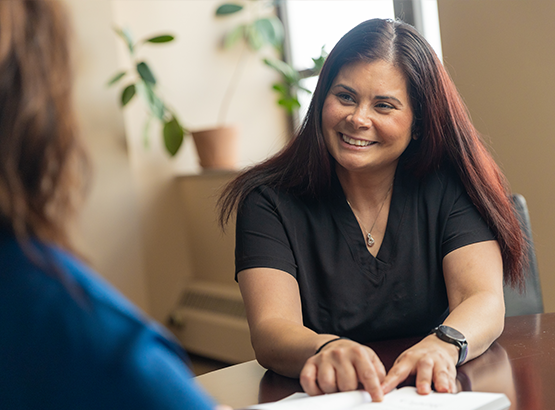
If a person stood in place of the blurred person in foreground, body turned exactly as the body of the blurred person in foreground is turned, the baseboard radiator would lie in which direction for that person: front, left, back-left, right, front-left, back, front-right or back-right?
front-left

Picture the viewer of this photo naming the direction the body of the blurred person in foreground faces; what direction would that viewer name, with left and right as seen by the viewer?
facing away from the viewer and to the right of the viewer

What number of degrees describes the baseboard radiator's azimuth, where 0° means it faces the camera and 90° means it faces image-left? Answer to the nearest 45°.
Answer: approximately 45°

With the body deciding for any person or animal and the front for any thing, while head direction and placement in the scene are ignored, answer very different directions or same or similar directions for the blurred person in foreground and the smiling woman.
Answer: very different directions

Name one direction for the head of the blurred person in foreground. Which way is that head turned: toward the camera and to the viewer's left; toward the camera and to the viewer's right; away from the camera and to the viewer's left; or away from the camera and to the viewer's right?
away from the camera and to the viewer's right

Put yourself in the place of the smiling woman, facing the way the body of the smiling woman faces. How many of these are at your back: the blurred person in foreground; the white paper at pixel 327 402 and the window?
1

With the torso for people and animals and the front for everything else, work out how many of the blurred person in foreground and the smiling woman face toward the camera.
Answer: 1

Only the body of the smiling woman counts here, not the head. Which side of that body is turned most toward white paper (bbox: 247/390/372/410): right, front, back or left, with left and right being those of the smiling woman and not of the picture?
front

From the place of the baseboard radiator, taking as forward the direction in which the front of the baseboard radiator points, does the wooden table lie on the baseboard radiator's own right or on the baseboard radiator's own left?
on the baseboard radiator's own left

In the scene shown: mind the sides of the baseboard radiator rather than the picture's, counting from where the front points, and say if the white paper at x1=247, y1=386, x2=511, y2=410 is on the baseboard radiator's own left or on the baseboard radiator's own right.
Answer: on the baseboard radiator's own left

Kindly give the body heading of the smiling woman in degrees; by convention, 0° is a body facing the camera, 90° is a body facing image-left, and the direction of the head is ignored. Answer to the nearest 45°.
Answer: approximately 0°

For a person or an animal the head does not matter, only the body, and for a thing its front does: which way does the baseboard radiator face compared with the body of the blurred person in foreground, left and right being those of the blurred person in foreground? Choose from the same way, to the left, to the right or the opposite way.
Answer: the opposite way

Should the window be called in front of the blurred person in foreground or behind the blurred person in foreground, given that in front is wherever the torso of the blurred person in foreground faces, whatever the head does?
in front
